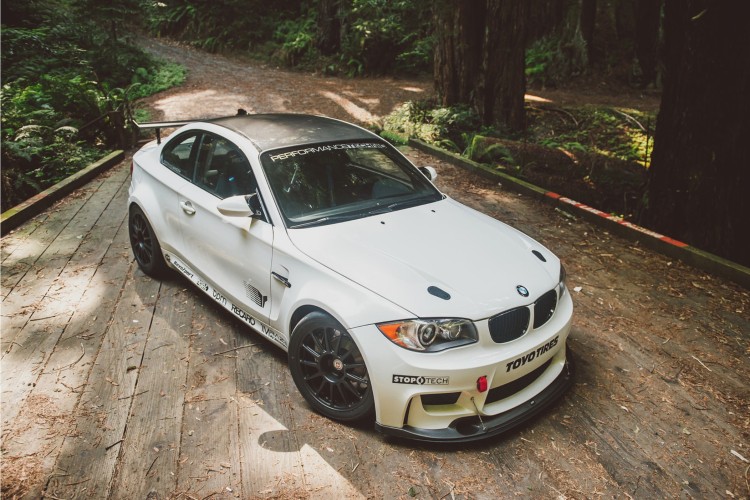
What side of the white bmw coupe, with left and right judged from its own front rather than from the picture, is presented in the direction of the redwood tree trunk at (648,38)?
left

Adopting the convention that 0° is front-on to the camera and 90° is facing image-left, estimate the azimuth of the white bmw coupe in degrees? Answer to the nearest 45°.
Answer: approximately 315°

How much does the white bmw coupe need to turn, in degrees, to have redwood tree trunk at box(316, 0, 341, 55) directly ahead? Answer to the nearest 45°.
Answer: approximately 135° to its left

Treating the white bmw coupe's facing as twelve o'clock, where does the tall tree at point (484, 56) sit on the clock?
The tall tree is roughly at 8 o'clock from the white bmw coupe.

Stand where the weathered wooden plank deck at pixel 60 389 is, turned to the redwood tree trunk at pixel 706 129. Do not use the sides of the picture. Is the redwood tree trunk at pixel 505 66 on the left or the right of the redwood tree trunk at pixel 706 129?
left

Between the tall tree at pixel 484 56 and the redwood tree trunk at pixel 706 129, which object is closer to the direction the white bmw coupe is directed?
the redwood tree trunk

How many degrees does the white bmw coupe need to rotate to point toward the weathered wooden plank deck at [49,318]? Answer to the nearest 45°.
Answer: approximately 180°

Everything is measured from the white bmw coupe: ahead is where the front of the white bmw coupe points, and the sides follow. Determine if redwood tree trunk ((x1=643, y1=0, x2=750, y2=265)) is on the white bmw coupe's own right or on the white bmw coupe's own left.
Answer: on the white bmw coupe's own left

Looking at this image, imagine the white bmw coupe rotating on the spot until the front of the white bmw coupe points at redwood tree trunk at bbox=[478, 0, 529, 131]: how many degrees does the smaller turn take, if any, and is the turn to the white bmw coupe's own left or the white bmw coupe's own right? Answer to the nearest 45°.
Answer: approximately 135° to the white bmw coupe's own left

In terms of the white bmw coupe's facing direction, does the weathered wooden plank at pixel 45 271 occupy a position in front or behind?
behind

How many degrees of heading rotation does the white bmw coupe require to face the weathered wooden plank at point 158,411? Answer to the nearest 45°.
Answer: approximately 135° to its right
